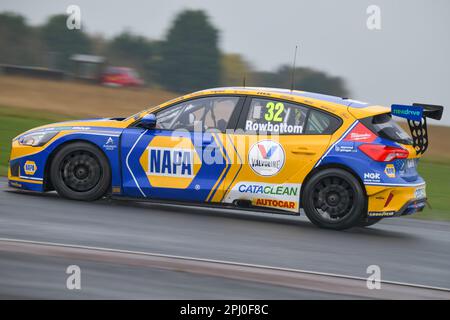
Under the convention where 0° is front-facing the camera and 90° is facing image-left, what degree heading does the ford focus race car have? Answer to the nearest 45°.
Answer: approximately 90°

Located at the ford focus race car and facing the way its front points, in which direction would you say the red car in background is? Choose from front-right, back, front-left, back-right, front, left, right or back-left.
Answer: right
